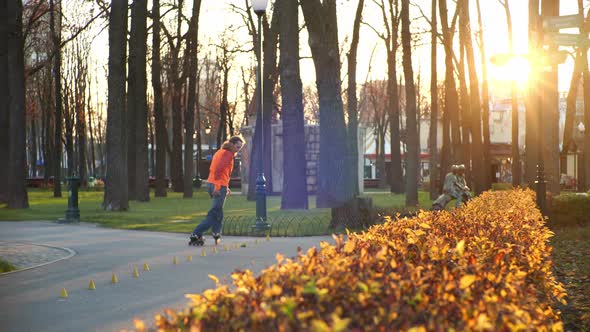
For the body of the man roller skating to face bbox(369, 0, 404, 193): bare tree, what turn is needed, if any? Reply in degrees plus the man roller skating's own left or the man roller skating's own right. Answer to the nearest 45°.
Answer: approximately 90° to the man roller skating's own left

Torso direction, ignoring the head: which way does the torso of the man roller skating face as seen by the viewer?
to the viewer's right

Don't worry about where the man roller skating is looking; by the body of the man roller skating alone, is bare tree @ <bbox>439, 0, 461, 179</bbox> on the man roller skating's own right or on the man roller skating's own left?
on the man roller skating's own left

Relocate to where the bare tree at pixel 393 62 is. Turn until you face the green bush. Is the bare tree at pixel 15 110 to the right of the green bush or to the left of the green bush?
right

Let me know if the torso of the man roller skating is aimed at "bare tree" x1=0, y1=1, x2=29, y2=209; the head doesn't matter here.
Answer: no

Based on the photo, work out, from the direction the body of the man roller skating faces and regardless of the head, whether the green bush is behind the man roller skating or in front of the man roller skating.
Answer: in front

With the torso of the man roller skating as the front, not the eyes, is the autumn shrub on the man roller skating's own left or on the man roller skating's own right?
on the man roller skating's own right

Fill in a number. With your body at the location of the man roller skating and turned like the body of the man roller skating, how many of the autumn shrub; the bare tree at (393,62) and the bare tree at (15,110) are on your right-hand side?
1

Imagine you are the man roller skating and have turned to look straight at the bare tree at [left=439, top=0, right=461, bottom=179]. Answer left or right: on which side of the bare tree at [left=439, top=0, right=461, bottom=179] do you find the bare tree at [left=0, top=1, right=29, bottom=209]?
left
